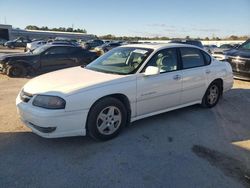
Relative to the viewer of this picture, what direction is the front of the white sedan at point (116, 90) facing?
facing the viewer and to the left of the viewer

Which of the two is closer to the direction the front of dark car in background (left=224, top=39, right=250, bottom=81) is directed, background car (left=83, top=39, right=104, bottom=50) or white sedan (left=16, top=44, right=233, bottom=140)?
the white sedan

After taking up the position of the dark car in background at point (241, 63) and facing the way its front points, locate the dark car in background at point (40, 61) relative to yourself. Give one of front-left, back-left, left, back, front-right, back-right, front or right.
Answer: front-right

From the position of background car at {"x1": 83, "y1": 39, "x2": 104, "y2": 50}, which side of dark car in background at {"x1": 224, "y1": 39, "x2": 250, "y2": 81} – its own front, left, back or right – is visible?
right

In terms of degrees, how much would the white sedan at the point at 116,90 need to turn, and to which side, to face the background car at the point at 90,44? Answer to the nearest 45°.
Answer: approximately 135° to its right

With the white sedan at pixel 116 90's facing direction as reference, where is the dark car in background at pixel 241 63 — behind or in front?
behind

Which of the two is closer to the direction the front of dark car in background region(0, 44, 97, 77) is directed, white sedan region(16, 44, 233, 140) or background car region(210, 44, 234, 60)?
the white sedan

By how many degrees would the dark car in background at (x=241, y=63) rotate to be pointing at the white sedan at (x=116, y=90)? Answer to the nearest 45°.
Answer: approximately 45° to its left
